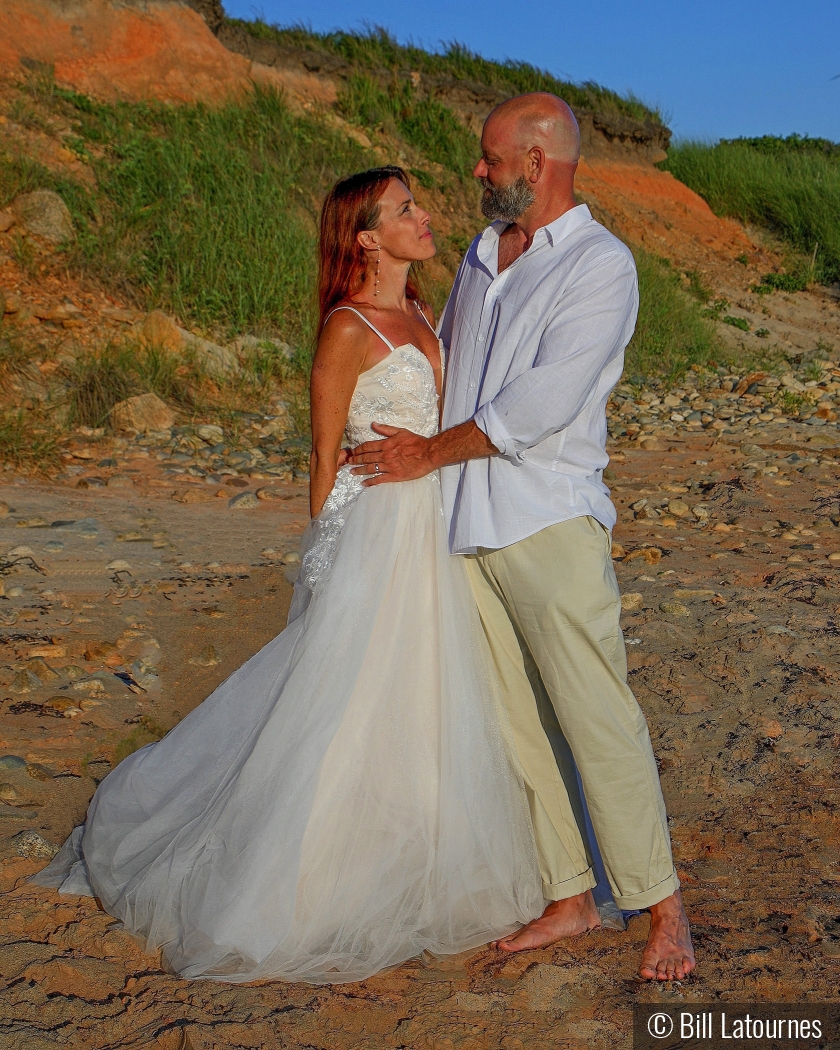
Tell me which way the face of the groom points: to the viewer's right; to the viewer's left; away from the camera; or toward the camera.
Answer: to the viewer's left

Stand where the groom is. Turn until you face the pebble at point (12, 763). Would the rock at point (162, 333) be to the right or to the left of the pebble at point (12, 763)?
right

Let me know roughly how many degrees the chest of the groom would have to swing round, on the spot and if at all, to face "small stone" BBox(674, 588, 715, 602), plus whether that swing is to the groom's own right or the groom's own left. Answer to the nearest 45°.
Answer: approximately 135° to the groom's own right

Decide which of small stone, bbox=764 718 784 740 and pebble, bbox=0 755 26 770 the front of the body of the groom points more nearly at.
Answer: the pebble

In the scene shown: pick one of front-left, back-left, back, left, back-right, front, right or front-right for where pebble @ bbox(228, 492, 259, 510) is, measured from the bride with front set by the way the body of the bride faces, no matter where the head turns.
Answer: back-left

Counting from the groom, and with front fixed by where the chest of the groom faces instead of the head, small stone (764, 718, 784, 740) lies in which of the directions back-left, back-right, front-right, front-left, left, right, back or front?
back

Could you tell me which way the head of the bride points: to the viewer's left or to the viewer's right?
to the viewer's right

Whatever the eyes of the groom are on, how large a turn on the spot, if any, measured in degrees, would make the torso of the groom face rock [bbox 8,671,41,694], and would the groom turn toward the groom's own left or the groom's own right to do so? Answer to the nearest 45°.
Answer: approximately 90° to the groom's own right

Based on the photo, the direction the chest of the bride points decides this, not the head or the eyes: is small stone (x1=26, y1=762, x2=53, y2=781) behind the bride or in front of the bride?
behind

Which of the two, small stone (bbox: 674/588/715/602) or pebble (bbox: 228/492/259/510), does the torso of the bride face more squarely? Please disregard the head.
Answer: the small stone

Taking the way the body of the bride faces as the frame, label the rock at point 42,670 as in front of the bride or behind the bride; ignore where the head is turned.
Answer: behind

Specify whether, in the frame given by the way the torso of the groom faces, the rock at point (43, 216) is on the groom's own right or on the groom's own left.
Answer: on the groom's own right

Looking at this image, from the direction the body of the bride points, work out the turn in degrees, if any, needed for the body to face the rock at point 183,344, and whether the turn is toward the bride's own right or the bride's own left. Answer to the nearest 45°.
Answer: approximately 135° to the bride's own left

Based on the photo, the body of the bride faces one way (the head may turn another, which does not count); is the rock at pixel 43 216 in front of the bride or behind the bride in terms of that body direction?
behind
